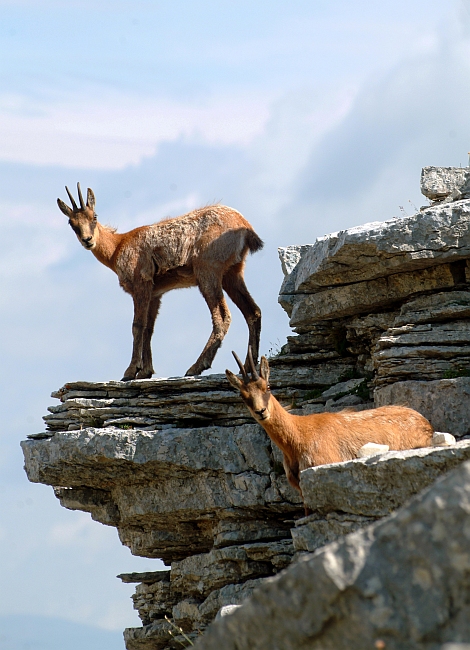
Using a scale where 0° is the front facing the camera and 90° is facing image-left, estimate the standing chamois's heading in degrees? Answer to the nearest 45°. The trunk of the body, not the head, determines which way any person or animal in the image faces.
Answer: approximately 90°

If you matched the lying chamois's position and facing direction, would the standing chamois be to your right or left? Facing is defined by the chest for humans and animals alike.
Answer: on your right

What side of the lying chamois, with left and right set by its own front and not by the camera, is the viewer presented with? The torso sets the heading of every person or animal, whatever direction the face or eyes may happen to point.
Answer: left

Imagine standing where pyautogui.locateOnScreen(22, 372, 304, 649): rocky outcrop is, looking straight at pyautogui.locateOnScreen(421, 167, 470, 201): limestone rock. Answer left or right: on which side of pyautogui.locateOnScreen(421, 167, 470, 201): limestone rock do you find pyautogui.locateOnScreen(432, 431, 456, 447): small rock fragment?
right

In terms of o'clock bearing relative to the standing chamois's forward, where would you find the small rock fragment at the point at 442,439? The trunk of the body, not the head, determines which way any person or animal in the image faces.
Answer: The small rock fragment is roughly at 8 o'clock from the standing chamois.

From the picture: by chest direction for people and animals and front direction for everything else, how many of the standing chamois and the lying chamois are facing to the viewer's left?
2

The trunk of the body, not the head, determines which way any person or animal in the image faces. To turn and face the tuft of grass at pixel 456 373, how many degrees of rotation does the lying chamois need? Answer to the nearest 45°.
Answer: approximately 135° to its right

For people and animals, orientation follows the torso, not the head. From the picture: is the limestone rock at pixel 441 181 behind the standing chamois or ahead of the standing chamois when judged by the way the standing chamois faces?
behind
